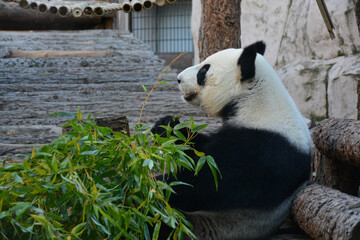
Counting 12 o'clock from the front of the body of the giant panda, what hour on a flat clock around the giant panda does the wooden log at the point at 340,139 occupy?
The wooden log is roughly at 5 o'clock from the giant panda.

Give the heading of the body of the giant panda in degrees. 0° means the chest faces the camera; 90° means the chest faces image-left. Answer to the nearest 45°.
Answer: approximately 90°

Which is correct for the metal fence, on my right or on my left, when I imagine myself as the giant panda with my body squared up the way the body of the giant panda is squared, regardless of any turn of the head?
on my right

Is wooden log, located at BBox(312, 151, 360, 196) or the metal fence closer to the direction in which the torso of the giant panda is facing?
the metal fence

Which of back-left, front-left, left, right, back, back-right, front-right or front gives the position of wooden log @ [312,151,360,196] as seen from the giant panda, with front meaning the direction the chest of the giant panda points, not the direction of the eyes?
back-right

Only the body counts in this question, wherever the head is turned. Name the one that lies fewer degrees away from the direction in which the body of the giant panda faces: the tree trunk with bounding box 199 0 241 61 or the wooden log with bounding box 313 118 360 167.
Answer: the tree trunk

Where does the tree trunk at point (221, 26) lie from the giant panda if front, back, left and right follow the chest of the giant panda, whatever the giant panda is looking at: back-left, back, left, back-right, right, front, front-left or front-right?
right

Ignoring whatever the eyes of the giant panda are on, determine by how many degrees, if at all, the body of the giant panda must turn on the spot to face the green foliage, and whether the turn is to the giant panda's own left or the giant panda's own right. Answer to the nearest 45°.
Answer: approximately 45° to the giant panda's own left

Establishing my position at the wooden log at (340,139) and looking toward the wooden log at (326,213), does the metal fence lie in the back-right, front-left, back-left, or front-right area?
back-right
